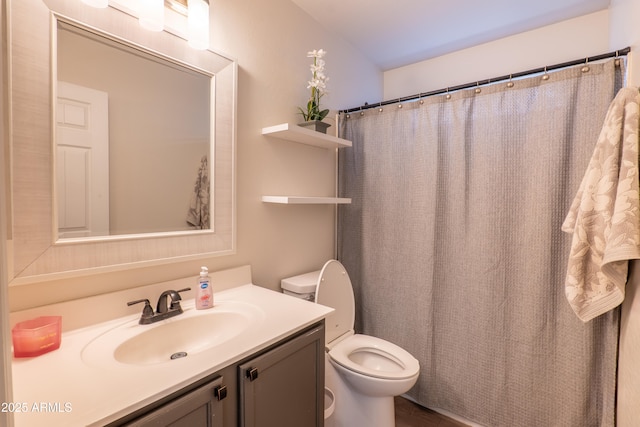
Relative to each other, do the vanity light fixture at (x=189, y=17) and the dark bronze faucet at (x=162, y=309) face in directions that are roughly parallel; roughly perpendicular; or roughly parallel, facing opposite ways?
roughly parallel

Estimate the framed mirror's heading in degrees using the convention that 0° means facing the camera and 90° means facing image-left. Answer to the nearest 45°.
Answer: approximately 315°

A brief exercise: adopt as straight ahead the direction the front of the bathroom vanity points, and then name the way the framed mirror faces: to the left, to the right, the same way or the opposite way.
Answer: the same way

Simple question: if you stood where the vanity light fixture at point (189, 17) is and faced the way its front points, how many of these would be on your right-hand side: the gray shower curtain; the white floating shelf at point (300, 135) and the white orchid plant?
0

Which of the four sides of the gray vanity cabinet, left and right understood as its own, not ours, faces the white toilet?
left

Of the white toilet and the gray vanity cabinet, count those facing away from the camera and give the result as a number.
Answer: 0

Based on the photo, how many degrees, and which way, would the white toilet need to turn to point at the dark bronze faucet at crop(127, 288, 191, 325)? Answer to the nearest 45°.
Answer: approximately 90° to its right

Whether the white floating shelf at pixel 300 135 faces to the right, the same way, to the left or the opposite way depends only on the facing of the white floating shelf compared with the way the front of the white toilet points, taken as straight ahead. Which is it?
the same way

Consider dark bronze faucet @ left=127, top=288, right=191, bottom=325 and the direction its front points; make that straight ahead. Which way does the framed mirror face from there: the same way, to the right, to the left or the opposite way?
the same way
